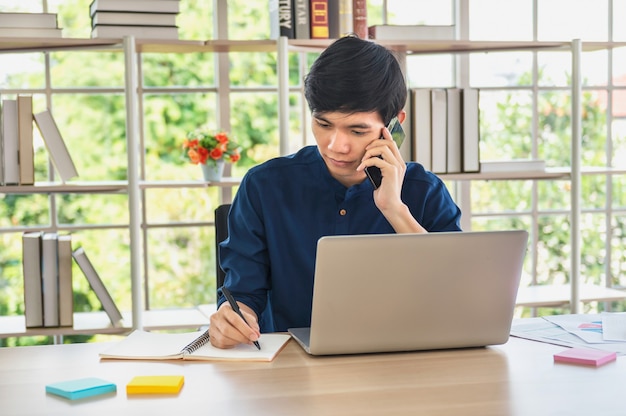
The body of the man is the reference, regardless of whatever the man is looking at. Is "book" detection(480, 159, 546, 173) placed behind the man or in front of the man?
behind

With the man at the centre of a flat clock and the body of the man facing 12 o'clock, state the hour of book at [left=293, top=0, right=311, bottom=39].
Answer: The book is roughly at 6 o'clock from the man.

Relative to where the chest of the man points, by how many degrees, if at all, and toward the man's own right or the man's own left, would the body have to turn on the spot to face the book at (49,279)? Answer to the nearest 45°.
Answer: approximately 135° to the man's own right

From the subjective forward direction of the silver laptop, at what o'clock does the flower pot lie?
The flower pot is roughly at 11 o'clock from the silver laptop.

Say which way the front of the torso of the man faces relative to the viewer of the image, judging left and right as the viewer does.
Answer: facing the viewer

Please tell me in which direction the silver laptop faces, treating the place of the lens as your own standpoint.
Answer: facing away from the viewer

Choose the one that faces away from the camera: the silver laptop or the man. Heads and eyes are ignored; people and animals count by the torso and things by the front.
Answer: the silver laptop

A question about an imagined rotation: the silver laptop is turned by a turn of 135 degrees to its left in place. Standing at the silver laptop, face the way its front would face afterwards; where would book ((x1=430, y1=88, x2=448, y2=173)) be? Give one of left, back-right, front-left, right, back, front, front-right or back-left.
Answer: back-right

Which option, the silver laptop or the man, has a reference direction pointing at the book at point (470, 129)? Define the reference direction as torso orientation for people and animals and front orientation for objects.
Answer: the silver laptop

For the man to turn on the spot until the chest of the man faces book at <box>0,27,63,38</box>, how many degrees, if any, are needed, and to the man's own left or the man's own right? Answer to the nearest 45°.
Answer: approximately 135° to the man's own right

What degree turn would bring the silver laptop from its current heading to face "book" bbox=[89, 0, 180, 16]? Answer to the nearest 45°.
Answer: approximately 45° to its left

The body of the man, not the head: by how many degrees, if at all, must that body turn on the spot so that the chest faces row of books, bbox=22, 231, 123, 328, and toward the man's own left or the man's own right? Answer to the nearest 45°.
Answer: approximately 135° to the man's own right

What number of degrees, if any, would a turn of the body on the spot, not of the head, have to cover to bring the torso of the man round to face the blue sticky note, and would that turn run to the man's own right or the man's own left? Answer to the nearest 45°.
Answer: approximately 45° to the man's own right

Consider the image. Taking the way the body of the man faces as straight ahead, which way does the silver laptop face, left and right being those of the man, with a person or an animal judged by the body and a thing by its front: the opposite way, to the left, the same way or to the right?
the opposite way

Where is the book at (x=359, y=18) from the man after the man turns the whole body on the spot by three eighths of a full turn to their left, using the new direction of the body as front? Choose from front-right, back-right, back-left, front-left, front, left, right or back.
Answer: front-left

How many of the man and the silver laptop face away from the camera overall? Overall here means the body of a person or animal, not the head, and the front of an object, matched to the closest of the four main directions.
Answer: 1

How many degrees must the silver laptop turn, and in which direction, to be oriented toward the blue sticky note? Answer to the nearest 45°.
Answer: approximately 135° to its left

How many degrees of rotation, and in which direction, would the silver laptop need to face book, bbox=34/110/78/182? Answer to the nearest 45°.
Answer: approximately 45° to its left

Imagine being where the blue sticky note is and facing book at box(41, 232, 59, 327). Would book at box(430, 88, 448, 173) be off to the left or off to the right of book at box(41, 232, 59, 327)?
right
